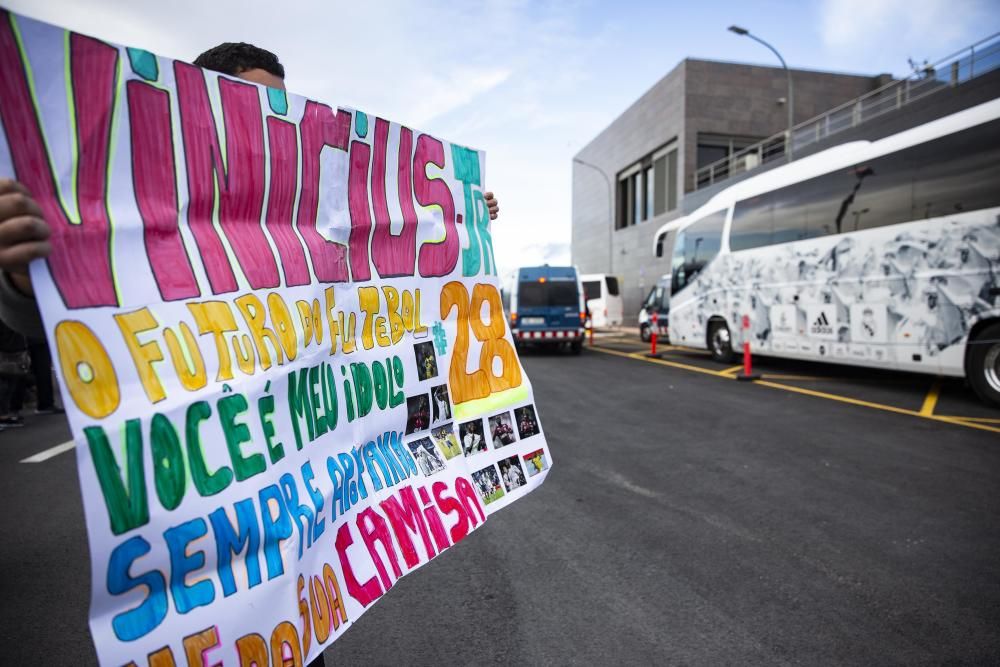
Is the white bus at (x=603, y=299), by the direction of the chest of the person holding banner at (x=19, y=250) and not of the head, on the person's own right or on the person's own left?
on the person's own left

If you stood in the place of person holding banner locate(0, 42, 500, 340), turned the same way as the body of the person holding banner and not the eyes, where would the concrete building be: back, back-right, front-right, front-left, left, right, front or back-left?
left

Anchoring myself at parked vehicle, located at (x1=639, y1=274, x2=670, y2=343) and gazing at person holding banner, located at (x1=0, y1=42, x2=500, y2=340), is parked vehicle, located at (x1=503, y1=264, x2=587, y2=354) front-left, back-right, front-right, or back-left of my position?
front-right

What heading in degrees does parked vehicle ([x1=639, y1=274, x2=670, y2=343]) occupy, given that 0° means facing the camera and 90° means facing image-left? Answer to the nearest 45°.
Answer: approximately 45°

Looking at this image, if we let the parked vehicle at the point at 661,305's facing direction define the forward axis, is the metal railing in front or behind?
behind

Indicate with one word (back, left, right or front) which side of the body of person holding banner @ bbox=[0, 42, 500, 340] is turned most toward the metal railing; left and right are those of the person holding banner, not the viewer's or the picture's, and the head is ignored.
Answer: left

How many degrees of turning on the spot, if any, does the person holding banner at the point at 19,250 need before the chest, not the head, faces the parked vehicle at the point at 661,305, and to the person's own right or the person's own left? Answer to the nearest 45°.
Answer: approximately 90° to the person's own left

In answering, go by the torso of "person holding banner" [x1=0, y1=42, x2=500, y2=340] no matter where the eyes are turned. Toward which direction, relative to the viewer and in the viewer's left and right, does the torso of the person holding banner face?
facing the viewer and to the right of the viewer

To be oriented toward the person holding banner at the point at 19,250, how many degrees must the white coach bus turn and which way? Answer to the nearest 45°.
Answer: approximately 135° to its left

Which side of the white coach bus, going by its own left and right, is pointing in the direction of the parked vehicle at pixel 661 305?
front

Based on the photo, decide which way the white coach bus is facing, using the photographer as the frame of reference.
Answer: facing away from the viewer and to the left of the viewer

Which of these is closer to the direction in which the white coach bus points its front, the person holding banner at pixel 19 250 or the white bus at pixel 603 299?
the white bus
